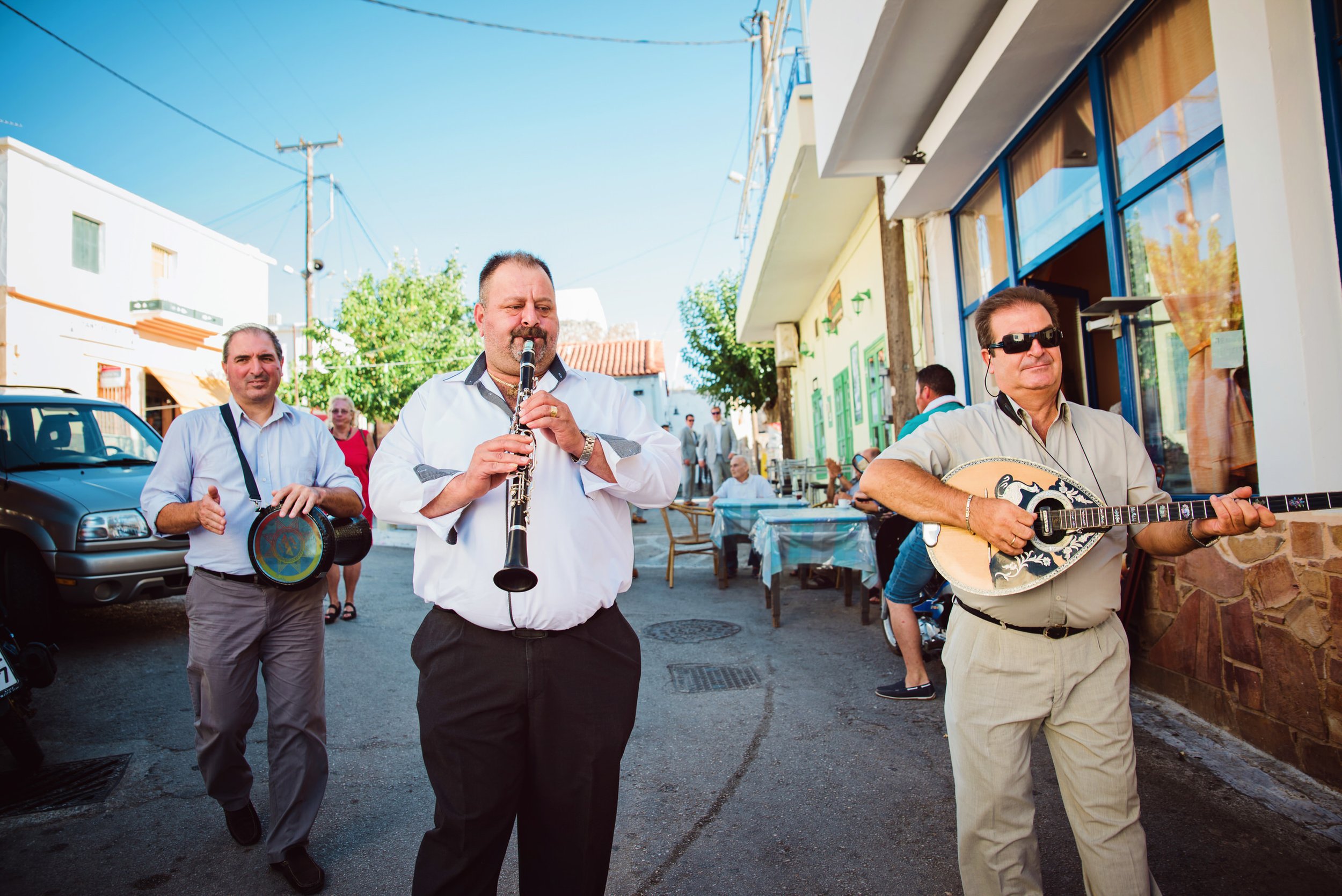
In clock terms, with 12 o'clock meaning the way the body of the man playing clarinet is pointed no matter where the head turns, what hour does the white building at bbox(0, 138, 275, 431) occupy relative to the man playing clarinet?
The white building is roughly at 5 o'clock from the man playing clarinet.

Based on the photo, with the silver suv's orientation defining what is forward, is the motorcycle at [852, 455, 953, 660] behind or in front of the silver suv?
in front

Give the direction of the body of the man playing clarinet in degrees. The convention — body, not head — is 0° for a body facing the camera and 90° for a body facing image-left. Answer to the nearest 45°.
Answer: approximately 0°

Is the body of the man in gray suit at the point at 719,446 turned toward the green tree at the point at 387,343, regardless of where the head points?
no

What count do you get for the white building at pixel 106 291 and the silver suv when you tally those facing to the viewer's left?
0

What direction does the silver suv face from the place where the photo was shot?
facing the viewer and to the right of the viewer

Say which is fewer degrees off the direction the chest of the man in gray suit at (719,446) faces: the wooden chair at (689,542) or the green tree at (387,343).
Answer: the wooden chair

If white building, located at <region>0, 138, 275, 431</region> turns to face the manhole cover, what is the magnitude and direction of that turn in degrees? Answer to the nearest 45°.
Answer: approximately 45° to its right

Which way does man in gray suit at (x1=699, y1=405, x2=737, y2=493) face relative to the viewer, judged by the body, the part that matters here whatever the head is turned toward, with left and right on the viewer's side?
facing the viewer

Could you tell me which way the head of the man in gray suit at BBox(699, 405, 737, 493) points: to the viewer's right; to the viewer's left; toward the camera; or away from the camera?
toward the camera

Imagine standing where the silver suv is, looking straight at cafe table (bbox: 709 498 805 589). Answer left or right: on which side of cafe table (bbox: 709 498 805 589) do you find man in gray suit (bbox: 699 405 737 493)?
left

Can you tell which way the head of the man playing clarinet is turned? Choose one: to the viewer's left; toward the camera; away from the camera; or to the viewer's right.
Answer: toward the camera

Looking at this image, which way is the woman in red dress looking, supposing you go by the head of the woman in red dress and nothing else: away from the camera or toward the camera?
toward the camera

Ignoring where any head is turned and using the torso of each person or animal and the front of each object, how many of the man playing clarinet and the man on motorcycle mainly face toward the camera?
1

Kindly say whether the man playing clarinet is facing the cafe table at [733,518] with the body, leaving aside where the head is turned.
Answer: no

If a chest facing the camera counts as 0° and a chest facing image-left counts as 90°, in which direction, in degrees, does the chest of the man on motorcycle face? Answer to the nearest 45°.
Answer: approximately 90°

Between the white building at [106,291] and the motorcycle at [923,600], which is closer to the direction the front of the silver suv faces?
the motorcycle
